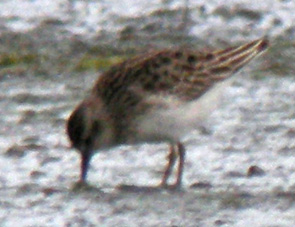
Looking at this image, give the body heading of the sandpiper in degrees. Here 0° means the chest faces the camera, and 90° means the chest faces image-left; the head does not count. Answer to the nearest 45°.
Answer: approximately 90°

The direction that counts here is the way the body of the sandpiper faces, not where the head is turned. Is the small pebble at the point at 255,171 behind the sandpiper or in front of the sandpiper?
behind
